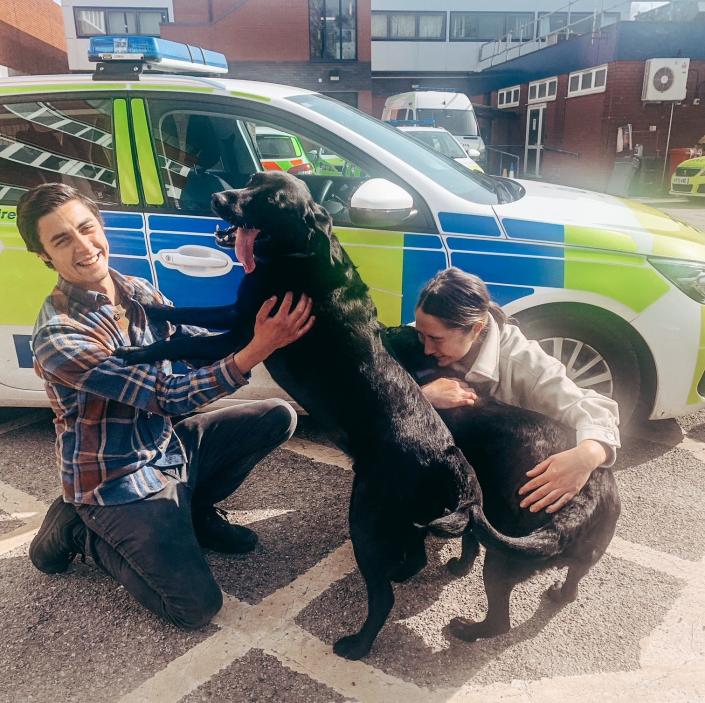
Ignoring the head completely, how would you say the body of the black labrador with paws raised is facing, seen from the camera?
to the viewer's left

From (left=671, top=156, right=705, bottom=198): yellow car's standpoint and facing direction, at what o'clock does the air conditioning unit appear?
The air conditioning unit is roughly at 4 o'clock from the yellow car.

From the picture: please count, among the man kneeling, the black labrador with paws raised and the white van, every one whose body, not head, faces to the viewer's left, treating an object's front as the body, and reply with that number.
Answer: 1

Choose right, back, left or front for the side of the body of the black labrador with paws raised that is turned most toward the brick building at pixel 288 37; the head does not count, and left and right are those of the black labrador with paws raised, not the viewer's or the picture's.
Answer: right

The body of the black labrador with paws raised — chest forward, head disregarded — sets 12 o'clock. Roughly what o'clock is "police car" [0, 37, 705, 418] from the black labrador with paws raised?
The police car is roughly at 3 o'clock from the black labrador with paws raised.

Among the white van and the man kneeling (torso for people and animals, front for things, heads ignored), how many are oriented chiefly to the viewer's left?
0

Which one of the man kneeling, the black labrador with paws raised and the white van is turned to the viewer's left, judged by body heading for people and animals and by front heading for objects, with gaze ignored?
the black labrador with paws raised

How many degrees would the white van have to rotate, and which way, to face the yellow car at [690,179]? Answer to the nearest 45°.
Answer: approximately 45° to its left

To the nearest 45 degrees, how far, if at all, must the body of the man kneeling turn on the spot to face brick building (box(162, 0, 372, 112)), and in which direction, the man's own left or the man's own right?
approximately 135° to the man's own left

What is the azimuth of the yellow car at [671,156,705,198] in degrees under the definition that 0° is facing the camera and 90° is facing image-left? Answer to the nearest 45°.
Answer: approximately 45°

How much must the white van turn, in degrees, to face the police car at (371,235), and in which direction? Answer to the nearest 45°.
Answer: approximately 45° to its right

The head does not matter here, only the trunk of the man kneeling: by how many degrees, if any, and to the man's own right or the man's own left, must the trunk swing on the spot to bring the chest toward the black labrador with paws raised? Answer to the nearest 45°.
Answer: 0° — they already face it

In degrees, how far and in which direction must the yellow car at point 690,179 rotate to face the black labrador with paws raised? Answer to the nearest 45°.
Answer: approximately 45° to its left

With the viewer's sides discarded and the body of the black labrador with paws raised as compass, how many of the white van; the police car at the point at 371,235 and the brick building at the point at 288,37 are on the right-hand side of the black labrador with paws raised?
3

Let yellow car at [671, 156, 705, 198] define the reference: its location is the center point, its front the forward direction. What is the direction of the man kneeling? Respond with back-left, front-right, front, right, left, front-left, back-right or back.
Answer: front-left

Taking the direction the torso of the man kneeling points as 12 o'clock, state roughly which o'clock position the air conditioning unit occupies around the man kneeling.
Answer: The air conditioning unit is roughly at 9 o'clock from the man kneeling.
